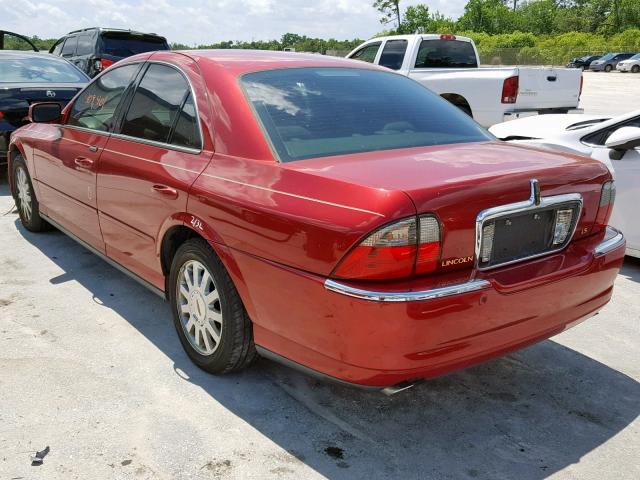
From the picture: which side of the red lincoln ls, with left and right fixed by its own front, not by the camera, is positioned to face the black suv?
front

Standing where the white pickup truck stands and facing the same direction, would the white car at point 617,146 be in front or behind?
behind

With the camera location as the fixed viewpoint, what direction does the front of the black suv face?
facing away from the viewer and to the left of the viewer

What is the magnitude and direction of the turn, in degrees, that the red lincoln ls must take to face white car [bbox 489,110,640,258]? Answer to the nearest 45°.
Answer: approximately 90° to its right

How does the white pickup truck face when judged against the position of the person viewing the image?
facing away from the viewer and to the left of the viewer

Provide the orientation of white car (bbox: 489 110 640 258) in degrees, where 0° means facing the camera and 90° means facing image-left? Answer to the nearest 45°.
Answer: approximately 90°

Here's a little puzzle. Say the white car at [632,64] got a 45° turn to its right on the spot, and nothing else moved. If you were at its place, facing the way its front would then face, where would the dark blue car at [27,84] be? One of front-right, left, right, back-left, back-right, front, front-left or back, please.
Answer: left

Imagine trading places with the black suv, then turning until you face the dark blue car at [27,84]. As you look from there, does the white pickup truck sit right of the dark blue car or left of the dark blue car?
left

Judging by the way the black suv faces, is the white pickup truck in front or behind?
behind

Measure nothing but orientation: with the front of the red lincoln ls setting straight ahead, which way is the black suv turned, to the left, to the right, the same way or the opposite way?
the same way

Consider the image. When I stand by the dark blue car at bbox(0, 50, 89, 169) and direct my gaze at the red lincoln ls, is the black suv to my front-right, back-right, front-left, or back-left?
back-left

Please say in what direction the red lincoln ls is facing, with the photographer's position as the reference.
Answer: facing away from the viewer and to the left of the viewer

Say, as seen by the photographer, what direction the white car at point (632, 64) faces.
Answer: facing the viewer and to the left of the viewer

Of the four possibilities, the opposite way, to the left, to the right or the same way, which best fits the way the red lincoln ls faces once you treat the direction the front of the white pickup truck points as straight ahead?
the same way

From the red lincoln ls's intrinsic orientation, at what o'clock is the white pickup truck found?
The white pickup truck is roughly at 2 o'clock from the red lincoln ls.

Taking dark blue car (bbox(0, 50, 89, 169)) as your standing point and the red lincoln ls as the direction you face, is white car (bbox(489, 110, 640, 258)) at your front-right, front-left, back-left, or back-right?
front-left
